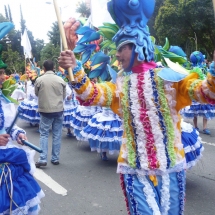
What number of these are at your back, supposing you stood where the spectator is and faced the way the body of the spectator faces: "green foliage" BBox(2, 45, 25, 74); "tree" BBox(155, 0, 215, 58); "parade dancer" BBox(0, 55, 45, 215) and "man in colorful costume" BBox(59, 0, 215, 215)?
2

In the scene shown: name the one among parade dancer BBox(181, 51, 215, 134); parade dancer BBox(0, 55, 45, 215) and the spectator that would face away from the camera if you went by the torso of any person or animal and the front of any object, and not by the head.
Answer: the spectator

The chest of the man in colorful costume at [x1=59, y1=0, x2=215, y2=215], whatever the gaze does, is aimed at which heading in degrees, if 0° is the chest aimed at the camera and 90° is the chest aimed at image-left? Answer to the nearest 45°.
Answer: approximately 45°

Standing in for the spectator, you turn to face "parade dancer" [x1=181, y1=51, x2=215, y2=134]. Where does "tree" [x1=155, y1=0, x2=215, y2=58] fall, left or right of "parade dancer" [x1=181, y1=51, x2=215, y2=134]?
left

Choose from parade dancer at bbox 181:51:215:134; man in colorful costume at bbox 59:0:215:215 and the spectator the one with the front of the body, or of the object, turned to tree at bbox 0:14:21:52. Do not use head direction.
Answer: the spectator

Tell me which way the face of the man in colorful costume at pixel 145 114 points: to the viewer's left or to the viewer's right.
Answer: to the viewer's left

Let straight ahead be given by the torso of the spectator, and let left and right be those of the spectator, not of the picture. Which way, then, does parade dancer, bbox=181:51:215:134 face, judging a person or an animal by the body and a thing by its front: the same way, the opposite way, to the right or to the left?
the opposite way

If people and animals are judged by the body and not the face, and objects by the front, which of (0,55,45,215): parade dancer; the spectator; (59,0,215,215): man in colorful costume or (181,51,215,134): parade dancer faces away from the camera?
the spectator

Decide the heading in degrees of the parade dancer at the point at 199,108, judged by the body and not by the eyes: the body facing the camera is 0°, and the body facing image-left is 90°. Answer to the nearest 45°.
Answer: approximately 315°

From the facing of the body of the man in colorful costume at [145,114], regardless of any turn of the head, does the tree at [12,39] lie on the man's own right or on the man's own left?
on the man's own right

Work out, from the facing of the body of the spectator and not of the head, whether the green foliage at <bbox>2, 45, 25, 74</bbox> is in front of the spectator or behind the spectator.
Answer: in front

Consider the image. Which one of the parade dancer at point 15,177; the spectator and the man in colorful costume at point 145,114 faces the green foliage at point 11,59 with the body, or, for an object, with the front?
the spectator

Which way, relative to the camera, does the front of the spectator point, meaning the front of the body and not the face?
away from the camera

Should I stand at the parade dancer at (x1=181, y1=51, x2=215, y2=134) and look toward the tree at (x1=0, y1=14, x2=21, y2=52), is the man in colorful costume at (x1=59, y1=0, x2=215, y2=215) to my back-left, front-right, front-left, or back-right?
back-left
